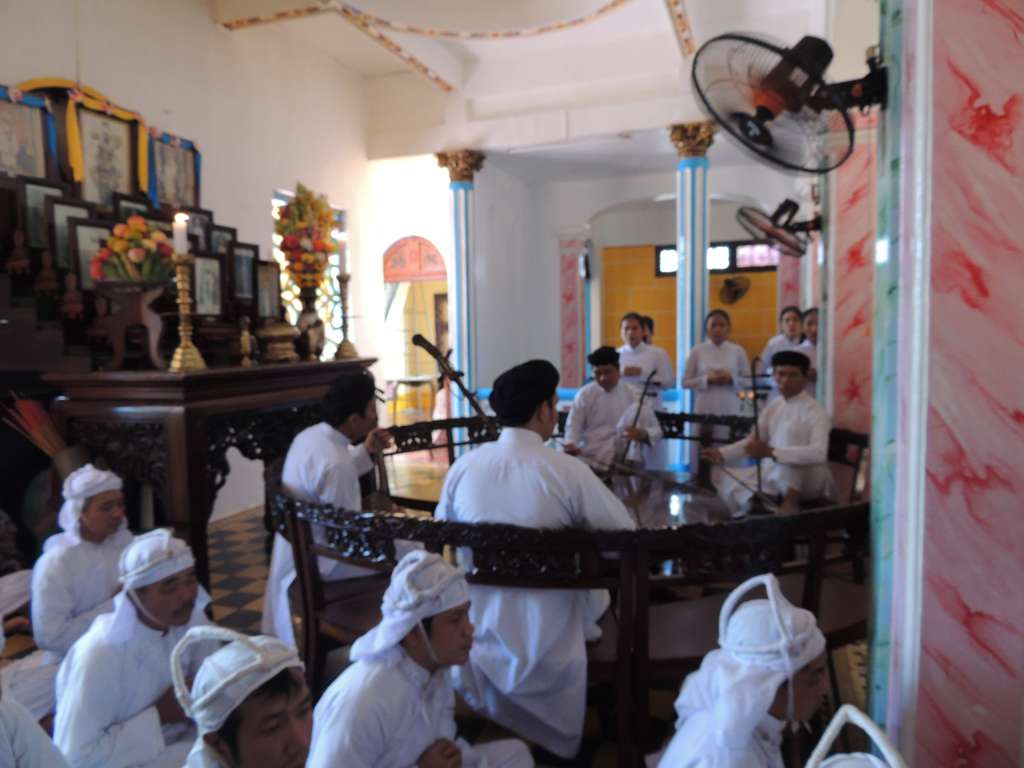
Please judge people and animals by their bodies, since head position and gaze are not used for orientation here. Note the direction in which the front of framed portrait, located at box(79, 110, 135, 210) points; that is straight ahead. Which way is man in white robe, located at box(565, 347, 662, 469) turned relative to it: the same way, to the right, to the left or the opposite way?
to the right

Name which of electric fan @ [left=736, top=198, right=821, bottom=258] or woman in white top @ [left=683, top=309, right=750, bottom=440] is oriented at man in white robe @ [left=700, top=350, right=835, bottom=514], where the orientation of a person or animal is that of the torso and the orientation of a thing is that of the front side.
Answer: the woman in white top

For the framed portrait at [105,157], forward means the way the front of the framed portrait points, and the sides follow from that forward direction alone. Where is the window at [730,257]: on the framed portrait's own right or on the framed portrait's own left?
on the framed portrait's own left

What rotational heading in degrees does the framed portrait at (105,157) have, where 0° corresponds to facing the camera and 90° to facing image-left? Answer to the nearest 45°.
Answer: approximately 315°

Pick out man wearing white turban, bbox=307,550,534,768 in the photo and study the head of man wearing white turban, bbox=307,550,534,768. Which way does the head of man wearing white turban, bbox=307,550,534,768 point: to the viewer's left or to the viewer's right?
to the viewer's right

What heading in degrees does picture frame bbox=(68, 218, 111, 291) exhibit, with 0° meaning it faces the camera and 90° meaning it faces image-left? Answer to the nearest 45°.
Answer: approximately 315°

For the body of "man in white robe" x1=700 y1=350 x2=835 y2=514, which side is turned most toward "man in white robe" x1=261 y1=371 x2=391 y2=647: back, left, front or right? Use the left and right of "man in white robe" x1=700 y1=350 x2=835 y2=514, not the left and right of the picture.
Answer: front

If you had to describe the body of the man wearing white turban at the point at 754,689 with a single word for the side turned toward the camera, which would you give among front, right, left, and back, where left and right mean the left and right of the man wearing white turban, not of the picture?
right

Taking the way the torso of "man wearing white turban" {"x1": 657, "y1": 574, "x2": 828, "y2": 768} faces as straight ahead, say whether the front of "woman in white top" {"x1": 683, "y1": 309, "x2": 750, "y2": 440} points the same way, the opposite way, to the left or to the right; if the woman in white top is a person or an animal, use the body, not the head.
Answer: to the right

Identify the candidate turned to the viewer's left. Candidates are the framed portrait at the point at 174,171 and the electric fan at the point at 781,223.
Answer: the electric fan

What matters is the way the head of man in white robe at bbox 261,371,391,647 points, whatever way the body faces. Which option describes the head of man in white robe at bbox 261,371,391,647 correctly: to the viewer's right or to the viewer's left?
to the viewer's right
